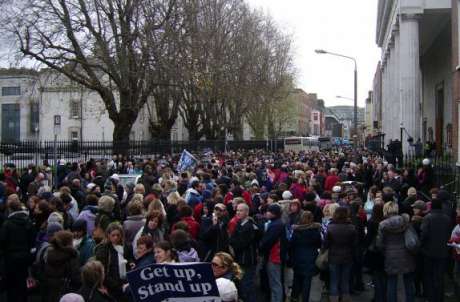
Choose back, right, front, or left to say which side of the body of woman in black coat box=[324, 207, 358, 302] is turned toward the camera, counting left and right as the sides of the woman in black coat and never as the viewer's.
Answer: back

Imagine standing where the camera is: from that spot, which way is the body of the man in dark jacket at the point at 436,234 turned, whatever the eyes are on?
away from the camera

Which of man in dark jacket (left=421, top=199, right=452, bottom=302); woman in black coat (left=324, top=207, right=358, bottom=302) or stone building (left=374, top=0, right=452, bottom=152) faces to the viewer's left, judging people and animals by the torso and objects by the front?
the stone building

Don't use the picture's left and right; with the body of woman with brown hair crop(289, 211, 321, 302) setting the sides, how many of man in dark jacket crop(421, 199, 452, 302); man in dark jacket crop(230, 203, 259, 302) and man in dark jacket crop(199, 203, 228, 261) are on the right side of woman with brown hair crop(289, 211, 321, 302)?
1

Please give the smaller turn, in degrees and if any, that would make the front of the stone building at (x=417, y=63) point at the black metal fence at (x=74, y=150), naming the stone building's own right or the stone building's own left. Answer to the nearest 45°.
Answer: approximately 45° to the stone building's own left

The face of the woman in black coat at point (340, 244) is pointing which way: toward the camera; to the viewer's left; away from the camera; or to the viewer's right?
away from the camera

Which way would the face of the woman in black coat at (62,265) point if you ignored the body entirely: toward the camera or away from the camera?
away from the camera

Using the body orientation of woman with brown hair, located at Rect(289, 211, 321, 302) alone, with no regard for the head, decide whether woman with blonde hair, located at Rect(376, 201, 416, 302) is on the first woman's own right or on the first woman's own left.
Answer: on the first woman's own right

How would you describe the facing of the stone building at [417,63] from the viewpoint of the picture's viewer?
facing to the left of the viewer

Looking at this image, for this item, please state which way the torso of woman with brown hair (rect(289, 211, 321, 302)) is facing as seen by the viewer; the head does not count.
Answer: away from the camera

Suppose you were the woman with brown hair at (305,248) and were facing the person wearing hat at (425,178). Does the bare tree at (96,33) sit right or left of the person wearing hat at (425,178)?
left

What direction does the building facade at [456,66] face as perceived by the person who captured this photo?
facing to the left of the viewer

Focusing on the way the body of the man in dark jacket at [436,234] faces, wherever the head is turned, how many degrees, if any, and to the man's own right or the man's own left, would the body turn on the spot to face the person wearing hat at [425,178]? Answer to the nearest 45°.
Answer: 0° — they already face them
